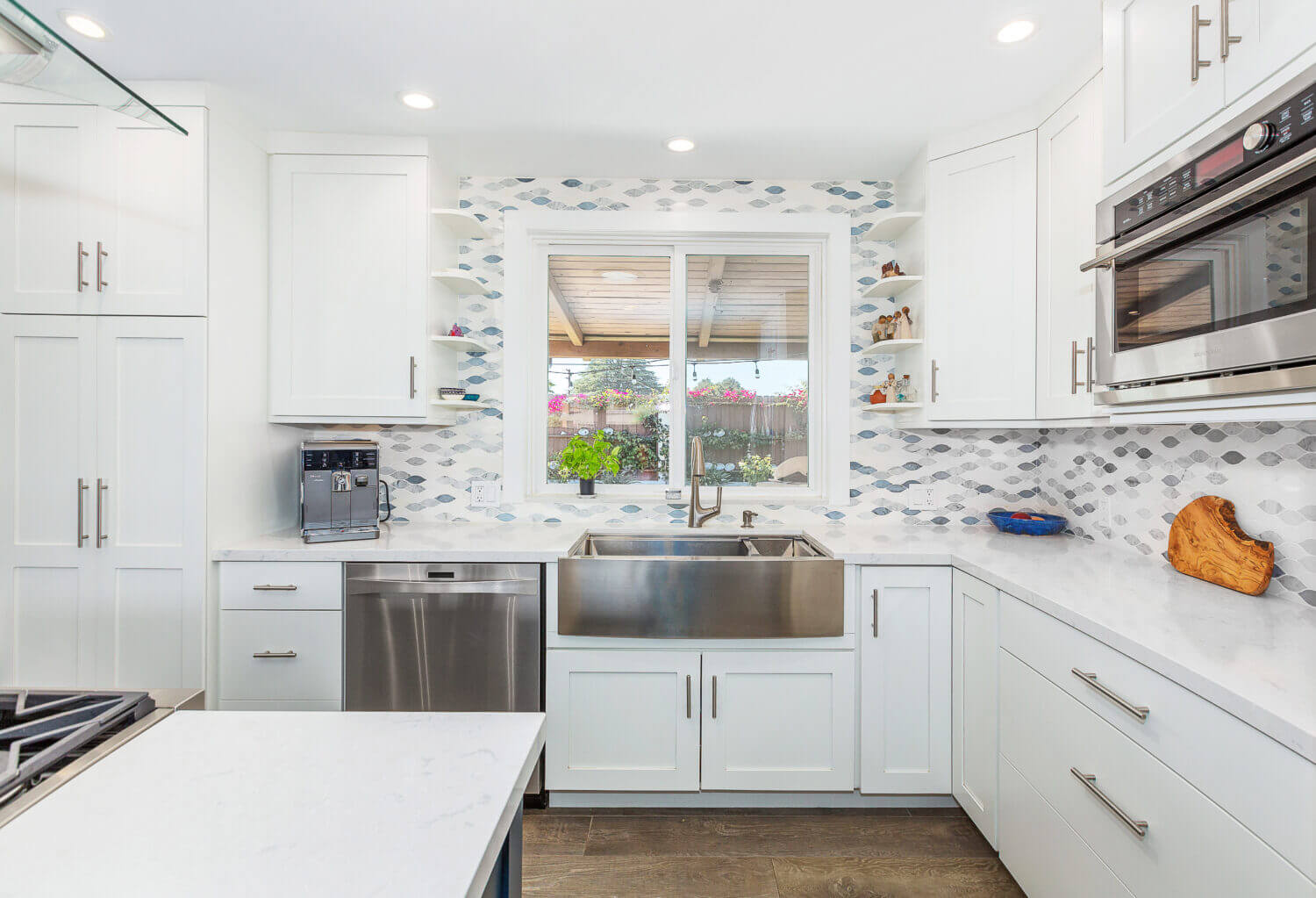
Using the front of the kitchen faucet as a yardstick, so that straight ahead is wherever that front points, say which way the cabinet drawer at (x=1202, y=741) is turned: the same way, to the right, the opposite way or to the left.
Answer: to the right

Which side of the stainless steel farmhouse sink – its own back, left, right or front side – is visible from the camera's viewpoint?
front

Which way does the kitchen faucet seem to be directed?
toward the camera

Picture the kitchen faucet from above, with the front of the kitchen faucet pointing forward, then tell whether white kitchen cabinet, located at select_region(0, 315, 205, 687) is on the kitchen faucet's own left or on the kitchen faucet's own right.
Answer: on the kitchen faucet's own right

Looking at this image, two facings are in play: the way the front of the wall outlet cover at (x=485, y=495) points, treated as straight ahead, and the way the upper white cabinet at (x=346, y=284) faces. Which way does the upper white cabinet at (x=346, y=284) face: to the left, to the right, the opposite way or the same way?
the same way

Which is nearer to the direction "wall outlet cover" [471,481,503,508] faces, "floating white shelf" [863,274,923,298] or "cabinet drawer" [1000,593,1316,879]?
the cabinet drawer

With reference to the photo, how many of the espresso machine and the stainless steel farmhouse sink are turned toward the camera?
2

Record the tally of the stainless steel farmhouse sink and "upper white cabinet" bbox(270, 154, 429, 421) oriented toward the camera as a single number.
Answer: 2

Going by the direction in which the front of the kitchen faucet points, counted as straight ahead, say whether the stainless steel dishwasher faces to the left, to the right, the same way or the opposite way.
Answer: the same way

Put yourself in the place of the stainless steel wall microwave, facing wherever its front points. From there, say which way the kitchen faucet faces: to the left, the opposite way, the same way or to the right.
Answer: to the left

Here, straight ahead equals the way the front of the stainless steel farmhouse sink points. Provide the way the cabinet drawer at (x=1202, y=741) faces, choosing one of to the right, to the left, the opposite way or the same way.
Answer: to the right

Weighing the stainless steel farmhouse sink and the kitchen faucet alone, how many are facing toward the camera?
2

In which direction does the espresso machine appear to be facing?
toward the camera

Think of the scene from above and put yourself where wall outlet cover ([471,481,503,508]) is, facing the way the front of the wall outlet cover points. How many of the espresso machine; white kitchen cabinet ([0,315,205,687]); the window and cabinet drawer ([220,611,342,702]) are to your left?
1
